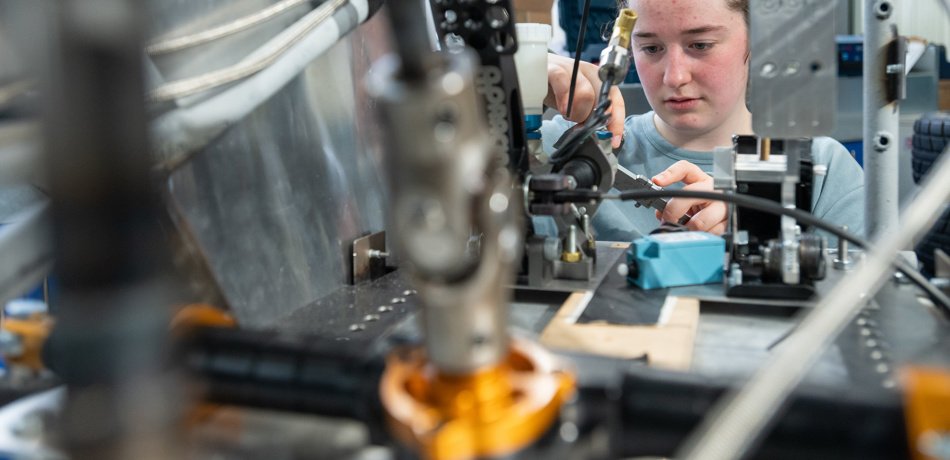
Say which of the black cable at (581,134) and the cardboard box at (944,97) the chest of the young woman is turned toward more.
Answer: the black cable

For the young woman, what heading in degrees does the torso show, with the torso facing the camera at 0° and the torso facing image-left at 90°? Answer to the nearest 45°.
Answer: approximately 45°

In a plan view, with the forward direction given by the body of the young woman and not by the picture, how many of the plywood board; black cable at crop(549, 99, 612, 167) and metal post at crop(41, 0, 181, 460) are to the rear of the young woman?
0

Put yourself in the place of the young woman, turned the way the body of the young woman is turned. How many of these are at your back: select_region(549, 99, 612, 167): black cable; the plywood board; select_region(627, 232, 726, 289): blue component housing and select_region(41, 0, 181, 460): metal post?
0

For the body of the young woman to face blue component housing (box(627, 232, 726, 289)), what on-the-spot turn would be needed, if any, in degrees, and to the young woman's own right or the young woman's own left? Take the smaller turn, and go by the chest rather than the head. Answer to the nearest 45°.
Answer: approximately 45° to the young woman's own left

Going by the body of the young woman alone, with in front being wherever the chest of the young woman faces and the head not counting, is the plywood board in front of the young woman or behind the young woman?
in front

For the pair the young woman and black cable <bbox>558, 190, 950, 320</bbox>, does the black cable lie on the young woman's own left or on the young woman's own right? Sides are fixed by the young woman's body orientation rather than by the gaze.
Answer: on the young woman's own left

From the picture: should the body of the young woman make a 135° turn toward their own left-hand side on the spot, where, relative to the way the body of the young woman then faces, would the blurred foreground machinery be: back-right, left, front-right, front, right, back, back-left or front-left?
right

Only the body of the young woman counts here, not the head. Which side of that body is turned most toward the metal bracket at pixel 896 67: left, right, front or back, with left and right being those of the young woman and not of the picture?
left
